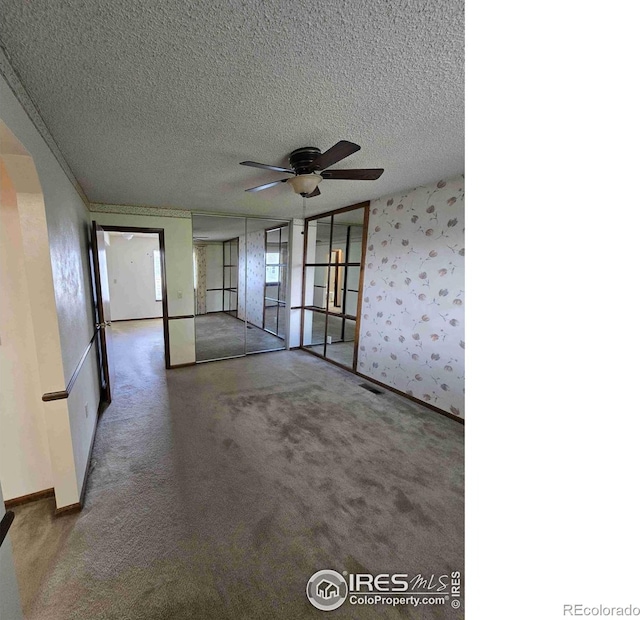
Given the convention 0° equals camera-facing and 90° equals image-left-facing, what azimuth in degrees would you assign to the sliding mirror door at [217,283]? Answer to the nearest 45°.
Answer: approximately 0°

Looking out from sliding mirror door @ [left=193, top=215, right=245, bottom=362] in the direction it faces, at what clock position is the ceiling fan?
The ceiling fan is roughly at 12 o'clock from the sliding mirror door.

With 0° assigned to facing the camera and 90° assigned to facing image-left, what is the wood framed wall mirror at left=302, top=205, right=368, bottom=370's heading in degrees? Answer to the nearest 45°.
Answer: approximately 45°

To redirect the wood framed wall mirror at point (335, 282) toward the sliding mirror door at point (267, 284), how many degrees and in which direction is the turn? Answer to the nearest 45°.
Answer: approximately 90° to its right

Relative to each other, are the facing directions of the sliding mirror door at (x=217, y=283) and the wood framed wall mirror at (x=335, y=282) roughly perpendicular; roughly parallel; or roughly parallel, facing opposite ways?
roughly perpendicular

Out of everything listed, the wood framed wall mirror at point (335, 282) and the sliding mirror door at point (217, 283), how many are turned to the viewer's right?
0
